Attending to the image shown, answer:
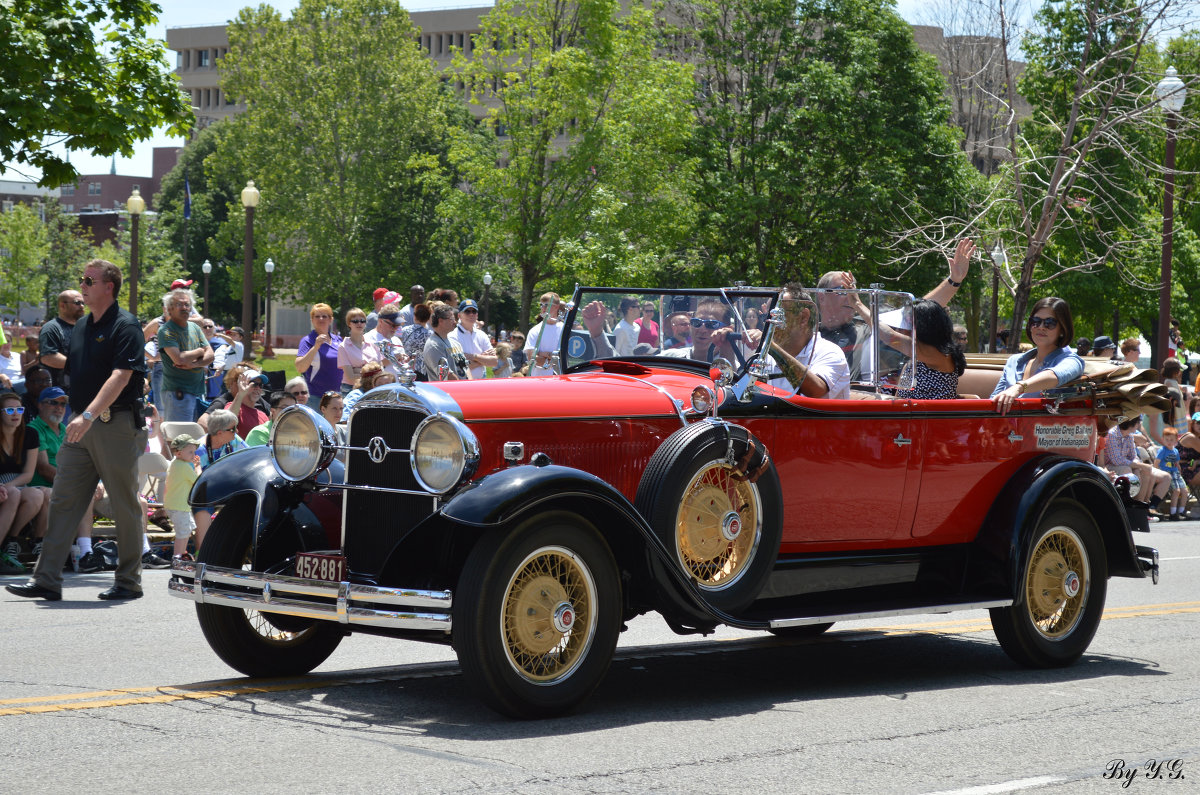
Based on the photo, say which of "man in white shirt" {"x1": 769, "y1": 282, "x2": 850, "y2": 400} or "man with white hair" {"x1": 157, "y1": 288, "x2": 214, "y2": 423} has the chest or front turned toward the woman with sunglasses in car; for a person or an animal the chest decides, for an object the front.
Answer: the man with white hair

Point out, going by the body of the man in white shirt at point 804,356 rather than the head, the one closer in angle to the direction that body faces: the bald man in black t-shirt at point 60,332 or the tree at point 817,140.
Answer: the bald man in black t-shirt

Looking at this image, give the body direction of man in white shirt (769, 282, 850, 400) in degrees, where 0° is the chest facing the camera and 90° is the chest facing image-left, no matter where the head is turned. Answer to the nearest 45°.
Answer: approximately 45°

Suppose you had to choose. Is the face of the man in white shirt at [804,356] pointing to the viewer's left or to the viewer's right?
to the viewer's left

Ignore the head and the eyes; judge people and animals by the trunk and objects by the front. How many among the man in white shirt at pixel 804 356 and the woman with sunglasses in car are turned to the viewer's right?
0
